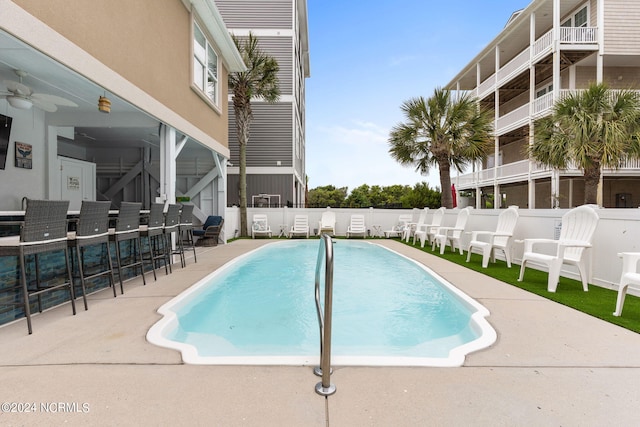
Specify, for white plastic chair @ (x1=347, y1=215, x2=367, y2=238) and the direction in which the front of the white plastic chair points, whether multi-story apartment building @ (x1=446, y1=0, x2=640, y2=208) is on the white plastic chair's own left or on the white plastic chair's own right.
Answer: on the white plastic chair's own left

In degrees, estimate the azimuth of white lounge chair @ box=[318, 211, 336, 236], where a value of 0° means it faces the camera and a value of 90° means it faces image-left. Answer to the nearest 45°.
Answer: approximately 0°

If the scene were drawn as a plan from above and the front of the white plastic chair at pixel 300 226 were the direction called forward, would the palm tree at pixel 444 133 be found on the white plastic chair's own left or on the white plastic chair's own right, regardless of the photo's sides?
on the white plastic chair's own left

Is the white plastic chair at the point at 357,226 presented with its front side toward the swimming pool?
yes

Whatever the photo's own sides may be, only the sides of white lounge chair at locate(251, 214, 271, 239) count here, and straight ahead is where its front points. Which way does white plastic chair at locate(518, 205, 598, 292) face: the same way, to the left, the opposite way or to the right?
to the right

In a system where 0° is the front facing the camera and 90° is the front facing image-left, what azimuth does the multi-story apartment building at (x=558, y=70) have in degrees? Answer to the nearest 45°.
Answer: approximately 45°

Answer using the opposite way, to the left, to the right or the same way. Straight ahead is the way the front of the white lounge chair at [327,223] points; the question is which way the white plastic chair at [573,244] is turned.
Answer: to the right

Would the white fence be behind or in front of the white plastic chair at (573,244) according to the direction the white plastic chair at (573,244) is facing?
behind

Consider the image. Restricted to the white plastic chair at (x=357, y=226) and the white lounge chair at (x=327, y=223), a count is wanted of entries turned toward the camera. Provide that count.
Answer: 2

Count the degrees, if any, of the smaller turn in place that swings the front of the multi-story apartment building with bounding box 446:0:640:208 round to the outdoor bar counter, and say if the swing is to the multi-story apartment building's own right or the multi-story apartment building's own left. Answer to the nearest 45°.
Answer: approximately 45° to the multi-story apartment building's own left

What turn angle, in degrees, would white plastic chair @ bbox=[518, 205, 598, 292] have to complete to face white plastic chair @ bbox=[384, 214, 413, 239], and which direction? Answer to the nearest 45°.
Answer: approximately 90° to its right

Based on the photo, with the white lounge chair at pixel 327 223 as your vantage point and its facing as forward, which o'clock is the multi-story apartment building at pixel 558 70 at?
The multi-story apartment building is roughly at 9 o'clock from the white lounge chair.
